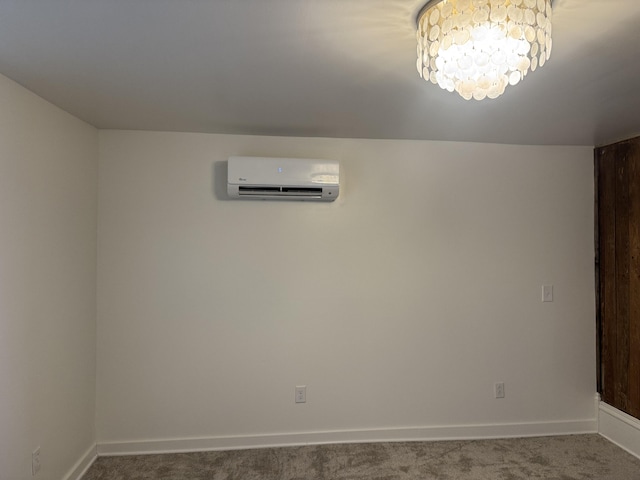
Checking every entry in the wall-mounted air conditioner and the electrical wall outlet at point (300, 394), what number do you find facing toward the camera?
2

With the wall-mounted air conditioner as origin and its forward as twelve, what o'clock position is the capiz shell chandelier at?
The capiz shell chandelier is roughly at 11 o'clock from the wall-mounted air conditioner.

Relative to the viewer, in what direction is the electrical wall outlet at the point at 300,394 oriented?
toward the camera

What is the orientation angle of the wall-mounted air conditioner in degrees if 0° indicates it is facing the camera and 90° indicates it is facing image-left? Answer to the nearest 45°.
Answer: approximately 0°

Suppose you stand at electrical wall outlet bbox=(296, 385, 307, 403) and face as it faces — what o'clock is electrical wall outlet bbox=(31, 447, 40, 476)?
electrical wall outlet bbox=(31, 447, 40, 476) is roughly at 2 o'clock from electrical wall outlet bbox=(296, 385, 307, 403).
